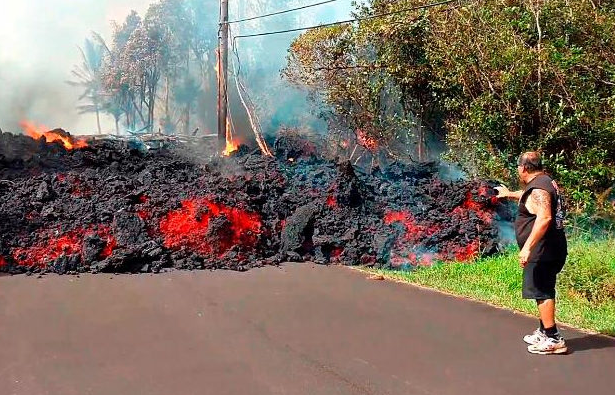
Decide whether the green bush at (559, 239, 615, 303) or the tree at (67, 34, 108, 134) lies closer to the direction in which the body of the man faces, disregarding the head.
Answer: the tree

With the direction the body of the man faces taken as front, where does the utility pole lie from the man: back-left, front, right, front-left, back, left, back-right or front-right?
front-right

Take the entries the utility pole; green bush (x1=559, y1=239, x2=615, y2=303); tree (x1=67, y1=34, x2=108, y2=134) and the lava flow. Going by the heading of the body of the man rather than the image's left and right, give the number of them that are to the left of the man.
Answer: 0

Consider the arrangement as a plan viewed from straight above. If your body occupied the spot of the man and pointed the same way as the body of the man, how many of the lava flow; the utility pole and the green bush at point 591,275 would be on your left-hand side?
0

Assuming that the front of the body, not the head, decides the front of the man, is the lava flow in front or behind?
in front

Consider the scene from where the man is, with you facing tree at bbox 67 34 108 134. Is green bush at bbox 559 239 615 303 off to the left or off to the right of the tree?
right

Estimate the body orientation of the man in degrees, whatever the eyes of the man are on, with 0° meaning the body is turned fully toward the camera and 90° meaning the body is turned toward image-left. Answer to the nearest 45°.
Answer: approximately 90°

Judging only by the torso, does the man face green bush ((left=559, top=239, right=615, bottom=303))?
no
